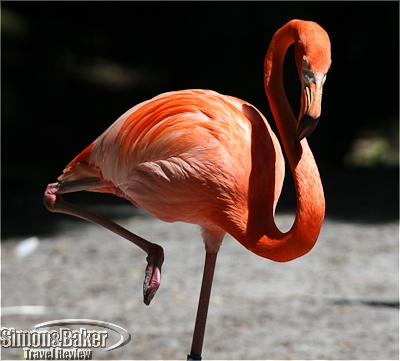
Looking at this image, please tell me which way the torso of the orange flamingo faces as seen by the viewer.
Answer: to the viewer's right
